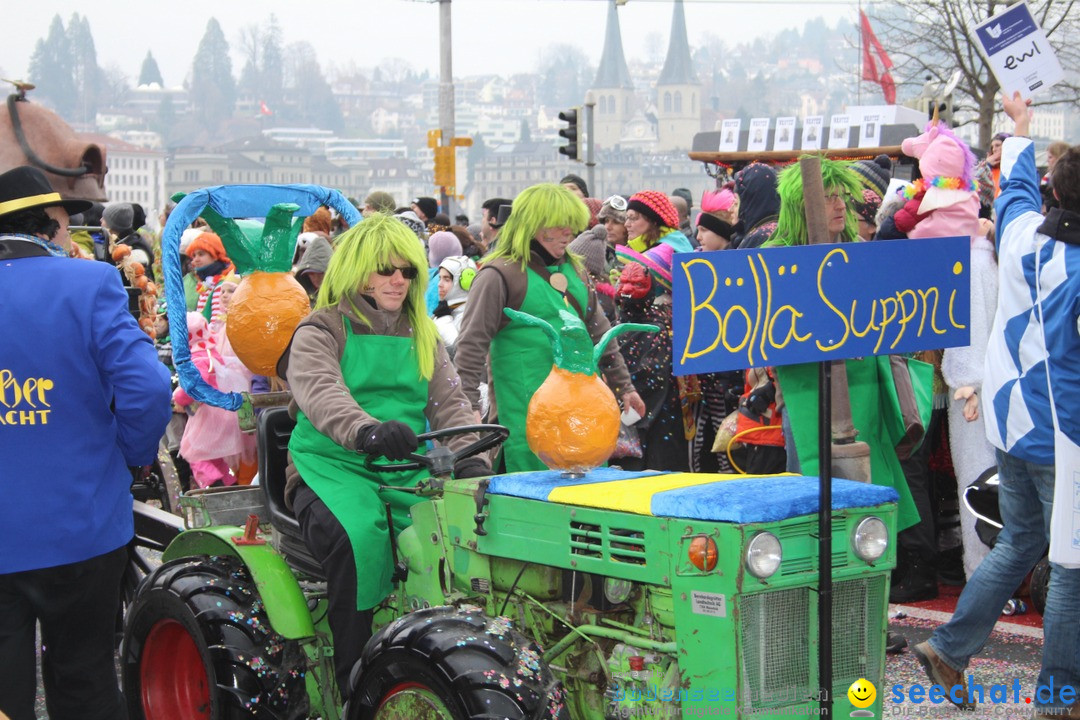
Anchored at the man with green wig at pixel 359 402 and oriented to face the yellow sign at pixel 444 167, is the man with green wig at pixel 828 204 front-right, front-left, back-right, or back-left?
front-right

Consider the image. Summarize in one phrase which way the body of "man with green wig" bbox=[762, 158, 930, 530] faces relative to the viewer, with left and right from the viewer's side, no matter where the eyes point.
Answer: facing the viewer and to the right of the viewer

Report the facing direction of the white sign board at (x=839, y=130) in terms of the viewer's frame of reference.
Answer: facing the viewer

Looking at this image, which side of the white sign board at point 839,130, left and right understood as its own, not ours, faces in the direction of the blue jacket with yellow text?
front

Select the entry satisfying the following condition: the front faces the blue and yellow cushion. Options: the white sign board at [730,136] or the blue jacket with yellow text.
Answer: the white sign board

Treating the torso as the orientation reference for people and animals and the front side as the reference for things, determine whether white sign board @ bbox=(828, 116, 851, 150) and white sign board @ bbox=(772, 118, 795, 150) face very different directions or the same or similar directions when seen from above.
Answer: same or similar directions

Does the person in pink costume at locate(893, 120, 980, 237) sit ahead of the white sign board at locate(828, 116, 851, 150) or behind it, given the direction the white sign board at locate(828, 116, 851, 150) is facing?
ahead

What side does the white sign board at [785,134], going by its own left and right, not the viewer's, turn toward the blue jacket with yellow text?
front

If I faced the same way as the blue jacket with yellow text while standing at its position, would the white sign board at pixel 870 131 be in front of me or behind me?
in front

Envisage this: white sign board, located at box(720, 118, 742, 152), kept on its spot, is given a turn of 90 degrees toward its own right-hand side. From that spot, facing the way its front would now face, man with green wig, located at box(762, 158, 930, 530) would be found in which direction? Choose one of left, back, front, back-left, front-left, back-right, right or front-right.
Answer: left

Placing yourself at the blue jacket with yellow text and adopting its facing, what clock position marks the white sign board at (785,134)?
The white sign board is roughly at 1 o'clock from the blue jacket with yellow text.

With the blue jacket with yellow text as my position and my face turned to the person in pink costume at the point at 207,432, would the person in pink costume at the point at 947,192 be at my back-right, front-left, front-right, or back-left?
front-right

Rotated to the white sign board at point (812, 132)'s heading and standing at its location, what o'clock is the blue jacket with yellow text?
The blue jacket with yellow text is roughly at 12 o'clock from the white sign board.

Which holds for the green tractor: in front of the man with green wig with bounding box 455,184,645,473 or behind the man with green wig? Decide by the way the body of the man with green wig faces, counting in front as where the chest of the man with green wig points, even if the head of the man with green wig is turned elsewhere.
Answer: in front

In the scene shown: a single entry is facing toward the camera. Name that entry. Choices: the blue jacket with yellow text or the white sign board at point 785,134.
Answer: the white sign board

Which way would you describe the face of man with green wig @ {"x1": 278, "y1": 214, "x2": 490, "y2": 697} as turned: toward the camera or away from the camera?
toward the camera

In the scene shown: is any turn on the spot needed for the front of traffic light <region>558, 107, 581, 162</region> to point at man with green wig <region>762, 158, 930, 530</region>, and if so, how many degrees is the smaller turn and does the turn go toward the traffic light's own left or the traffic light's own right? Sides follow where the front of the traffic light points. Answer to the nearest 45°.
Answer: approximately 90° to the traffic light's own left

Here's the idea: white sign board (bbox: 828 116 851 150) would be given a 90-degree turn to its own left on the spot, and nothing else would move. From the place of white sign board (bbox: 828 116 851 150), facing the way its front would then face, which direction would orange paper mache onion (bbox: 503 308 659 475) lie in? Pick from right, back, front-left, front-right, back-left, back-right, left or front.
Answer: right
